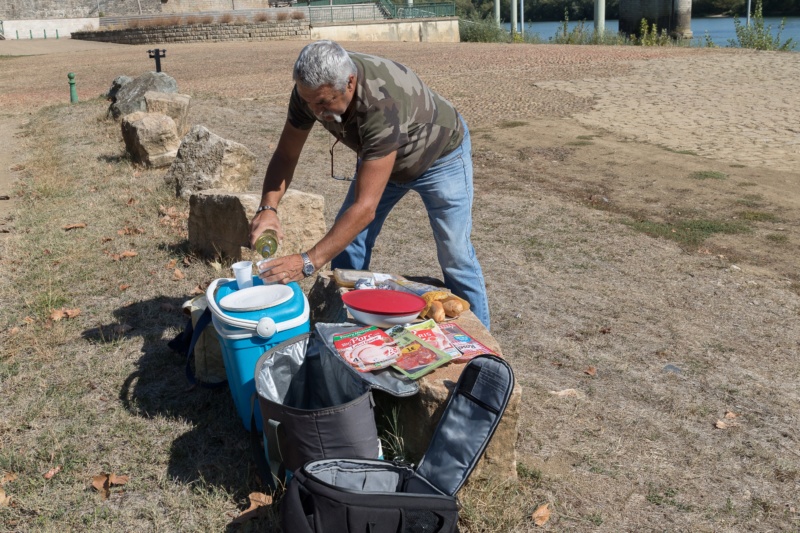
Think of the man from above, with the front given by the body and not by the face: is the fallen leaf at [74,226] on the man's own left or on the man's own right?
on the man's own right

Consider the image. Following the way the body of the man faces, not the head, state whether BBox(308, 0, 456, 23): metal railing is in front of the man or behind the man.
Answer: behind

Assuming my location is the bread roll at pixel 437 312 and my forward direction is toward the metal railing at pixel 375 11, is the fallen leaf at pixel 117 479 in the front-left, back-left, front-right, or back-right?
back-left

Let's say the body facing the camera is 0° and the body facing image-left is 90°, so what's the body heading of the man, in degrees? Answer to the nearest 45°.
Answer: approximately 45°

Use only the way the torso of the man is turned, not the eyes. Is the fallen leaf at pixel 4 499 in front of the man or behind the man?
in front

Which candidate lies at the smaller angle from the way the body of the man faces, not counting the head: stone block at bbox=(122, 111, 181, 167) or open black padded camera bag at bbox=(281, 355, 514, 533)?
the open black padded camera bag

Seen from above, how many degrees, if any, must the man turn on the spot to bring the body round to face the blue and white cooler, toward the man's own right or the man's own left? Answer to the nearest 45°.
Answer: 0° — they already face it

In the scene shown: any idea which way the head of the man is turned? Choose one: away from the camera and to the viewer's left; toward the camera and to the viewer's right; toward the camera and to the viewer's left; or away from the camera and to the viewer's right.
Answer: toward the camera and to the viewer's left

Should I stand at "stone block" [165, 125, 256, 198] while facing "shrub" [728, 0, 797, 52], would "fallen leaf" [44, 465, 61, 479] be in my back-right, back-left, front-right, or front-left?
back-right

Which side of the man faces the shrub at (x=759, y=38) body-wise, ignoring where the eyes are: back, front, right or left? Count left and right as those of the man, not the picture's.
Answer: back
